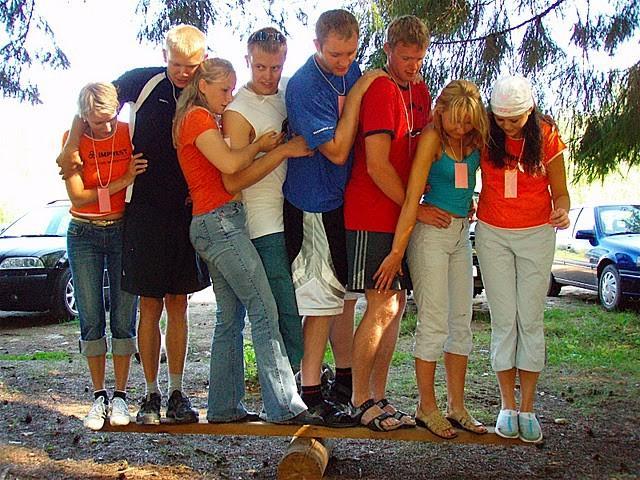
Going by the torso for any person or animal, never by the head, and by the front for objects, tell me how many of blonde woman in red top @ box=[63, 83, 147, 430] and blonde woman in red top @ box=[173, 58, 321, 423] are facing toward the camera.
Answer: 1

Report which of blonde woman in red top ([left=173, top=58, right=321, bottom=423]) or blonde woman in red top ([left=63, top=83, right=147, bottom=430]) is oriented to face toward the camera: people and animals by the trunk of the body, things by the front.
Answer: blonde woman in red top ([left=63, top=83, right=147, bottom=430])

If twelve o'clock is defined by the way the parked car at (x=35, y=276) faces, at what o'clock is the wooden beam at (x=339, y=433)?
The wooden beam is roughly at 10 o'clock from the parked car.

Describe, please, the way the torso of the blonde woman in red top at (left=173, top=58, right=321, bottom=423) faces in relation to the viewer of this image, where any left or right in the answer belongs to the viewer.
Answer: facing to the right of the viewer

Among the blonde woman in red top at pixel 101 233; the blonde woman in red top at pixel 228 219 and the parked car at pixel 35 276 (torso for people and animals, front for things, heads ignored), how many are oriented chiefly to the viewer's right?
1

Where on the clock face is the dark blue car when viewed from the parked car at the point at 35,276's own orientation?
The dark blue car is roughly at 8 o'clock from the parked car.

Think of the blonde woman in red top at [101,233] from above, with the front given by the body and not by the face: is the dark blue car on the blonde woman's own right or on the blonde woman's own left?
on the blonde woman's own left

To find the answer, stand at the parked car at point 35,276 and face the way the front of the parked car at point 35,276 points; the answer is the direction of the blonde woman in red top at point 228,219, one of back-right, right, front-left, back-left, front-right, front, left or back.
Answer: front-left

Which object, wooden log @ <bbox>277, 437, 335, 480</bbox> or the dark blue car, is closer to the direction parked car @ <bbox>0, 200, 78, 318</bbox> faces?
the wooden log

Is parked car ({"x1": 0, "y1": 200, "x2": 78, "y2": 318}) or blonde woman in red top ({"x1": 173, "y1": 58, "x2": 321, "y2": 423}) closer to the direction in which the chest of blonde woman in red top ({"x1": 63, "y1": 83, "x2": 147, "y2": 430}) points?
the blonde woman in red top

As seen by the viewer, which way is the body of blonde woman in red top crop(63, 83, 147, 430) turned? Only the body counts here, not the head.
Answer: toward the camera

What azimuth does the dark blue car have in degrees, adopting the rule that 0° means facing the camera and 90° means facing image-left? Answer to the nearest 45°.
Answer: approximately 315°

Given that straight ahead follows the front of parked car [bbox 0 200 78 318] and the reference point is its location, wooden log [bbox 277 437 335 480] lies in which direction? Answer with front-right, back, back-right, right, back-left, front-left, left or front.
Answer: front-left
